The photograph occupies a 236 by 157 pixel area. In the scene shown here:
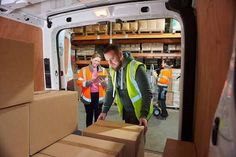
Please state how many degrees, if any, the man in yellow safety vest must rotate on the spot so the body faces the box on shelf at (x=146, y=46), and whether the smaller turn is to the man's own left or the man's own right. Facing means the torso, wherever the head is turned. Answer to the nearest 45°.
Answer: approximately 135° to the man's own right

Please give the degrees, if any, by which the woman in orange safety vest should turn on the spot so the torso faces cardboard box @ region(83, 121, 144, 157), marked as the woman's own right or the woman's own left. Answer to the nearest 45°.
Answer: approximately 45° to the woman's own right

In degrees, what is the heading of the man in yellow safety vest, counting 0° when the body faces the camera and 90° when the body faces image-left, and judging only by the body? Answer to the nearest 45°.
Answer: approximately 45°

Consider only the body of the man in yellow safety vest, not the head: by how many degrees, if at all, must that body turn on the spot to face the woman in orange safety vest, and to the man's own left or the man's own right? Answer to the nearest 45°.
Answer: approximately 90° to the man's own right

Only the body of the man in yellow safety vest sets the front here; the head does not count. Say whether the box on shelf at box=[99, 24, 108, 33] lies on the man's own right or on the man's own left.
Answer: on the man's own right

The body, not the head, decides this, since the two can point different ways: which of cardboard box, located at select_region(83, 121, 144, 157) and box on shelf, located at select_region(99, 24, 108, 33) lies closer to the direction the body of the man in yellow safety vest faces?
the cardboard box

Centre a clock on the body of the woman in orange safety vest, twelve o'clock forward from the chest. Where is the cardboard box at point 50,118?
The cardboard box is roughly at 12 o'clock from the woman in orange safety vest.

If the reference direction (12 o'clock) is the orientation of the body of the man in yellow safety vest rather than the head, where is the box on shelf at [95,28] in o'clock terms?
The box on shelf is roughly at 4 o'clock from the man in yellow safety vest.

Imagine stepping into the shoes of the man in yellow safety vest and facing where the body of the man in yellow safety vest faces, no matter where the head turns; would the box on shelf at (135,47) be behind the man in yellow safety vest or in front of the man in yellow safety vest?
behind

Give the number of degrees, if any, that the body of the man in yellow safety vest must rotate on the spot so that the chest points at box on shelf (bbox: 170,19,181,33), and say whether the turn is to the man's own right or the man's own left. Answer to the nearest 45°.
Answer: approximately 180°

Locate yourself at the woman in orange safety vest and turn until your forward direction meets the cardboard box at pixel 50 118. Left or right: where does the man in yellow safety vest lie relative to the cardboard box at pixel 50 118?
left

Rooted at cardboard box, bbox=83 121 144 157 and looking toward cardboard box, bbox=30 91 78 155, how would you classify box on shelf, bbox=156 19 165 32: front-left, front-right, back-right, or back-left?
back-right
